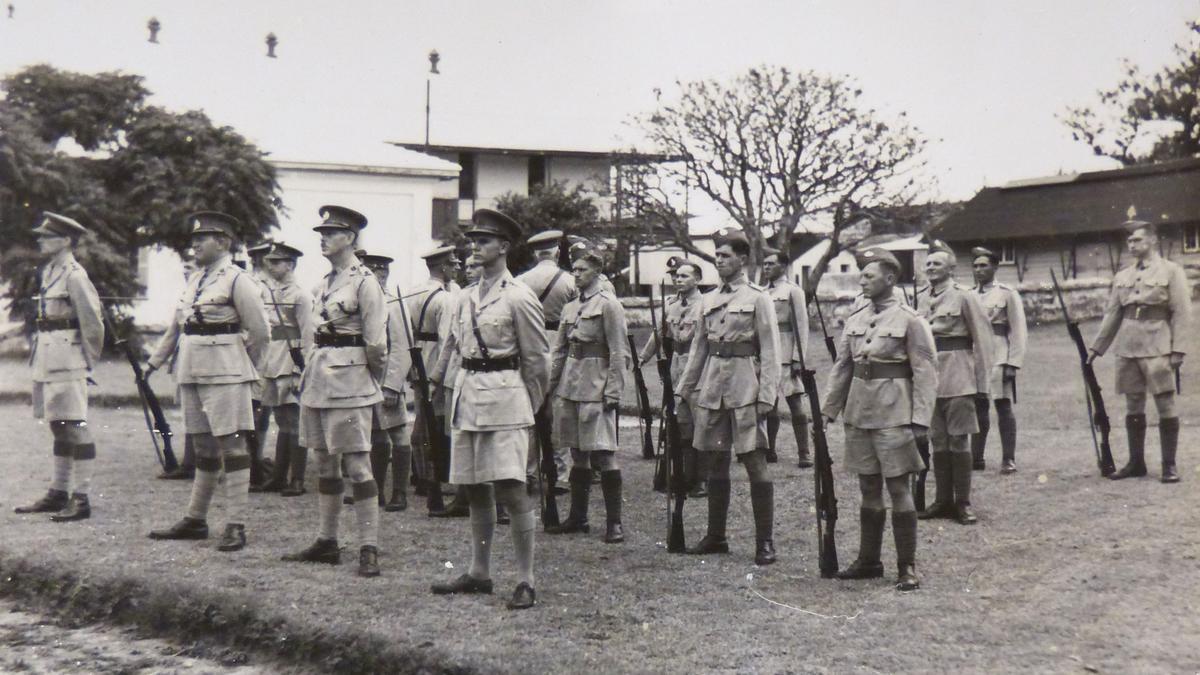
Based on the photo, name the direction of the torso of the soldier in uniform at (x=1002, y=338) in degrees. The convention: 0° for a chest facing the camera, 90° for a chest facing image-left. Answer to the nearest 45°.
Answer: approximately 45°

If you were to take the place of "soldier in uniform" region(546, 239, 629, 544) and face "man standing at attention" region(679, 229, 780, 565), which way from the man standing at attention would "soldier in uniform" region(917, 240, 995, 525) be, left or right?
left

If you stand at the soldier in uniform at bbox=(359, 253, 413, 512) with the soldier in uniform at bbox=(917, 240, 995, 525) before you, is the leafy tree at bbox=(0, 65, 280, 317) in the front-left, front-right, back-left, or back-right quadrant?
back-left

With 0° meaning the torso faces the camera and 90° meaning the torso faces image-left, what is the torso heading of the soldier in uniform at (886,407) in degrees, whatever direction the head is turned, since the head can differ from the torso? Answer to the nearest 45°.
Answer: approximately 45°

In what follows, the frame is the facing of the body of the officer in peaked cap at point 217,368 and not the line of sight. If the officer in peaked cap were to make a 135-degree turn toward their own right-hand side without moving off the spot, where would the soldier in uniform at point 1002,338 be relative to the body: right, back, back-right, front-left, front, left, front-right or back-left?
right

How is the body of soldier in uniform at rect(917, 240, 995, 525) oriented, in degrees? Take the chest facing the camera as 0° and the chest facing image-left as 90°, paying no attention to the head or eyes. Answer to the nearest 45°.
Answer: approximately 45°

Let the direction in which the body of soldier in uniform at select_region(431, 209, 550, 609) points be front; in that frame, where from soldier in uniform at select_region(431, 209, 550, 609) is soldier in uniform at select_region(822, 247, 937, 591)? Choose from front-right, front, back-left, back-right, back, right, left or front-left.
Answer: back-left

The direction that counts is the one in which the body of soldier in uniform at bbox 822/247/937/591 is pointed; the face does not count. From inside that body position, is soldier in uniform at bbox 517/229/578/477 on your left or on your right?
on your right

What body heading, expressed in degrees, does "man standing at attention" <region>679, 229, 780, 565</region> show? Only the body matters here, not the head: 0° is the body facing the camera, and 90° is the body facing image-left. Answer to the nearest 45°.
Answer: approximately 45°
